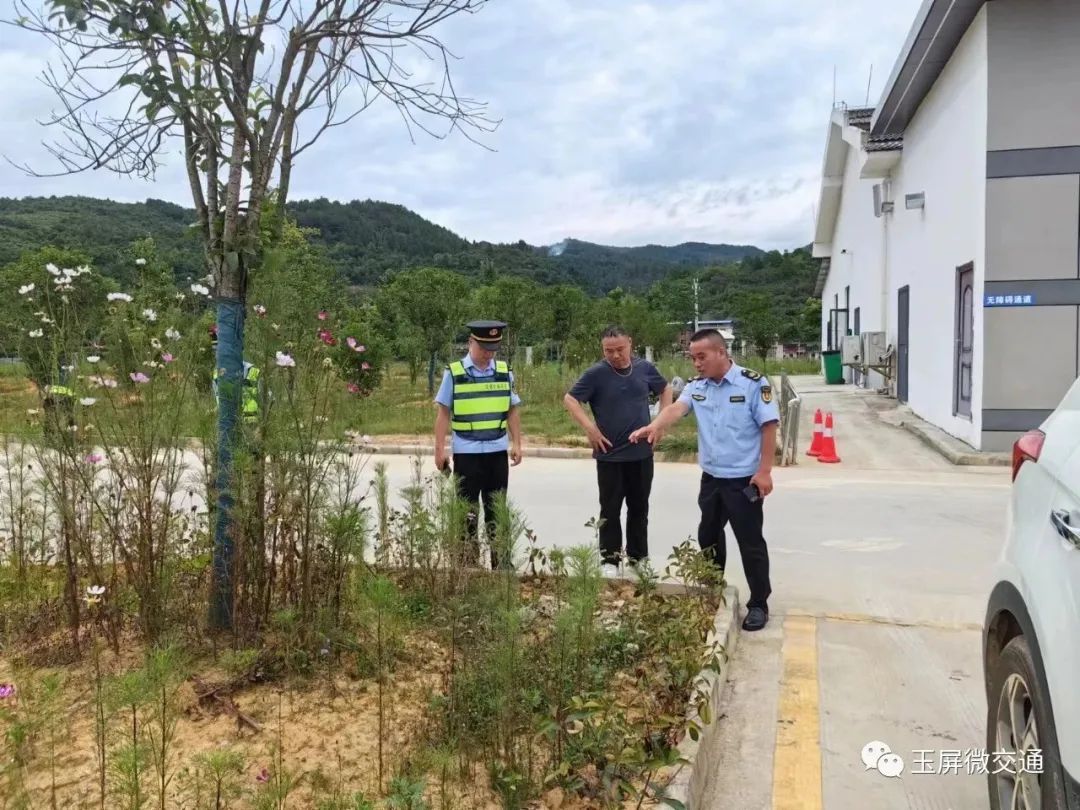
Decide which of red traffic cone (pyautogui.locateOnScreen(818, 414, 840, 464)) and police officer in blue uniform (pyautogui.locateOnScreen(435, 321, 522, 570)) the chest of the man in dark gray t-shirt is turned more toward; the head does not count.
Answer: the police officer in blue uniform

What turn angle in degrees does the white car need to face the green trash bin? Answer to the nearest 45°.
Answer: approximately 135° to its left

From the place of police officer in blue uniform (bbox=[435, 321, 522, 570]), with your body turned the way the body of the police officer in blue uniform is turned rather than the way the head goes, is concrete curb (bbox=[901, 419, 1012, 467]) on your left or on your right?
on your left

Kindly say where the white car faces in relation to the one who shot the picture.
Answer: facing the viewer and to the right of the viewer

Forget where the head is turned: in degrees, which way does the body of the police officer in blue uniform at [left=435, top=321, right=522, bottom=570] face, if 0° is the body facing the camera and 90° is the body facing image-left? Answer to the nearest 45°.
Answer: approximately 0°

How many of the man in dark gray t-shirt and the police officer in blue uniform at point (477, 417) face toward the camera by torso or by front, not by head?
2

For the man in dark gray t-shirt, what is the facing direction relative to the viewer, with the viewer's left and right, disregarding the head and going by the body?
facing the viewer

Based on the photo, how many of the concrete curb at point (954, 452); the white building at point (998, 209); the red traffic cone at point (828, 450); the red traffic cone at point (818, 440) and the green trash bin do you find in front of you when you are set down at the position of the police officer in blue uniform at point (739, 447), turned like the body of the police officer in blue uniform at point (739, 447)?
0

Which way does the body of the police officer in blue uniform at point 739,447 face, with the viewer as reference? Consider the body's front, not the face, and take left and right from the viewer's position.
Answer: facing the viewer and to the left of the viewer

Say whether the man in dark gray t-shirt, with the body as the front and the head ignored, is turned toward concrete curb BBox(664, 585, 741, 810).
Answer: yes

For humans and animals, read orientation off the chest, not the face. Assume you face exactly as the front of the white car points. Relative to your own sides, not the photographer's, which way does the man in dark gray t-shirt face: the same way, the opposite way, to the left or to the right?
the same way

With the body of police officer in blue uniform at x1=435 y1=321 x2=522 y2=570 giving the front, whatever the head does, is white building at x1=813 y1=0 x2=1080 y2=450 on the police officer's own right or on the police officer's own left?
on the police officer's own left

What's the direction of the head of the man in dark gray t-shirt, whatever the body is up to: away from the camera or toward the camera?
toward the camera

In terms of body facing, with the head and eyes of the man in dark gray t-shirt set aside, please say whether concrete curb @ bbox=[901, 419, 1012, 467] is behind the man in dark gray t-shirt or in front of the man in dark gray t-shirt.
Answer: behind

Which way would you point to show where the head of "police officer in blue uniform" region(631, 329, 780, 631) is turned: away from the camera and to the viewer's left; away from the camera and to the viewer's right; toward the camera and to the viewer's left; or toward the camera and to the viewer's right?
toward the camera and to the viewer's left

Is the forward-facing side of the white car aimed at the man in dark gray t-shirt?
no

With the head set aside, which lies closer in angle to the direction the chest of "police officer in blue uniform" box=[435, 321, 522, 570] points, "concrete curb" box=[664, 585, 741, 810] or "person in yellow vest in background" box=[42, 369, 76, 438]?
the concrete curb

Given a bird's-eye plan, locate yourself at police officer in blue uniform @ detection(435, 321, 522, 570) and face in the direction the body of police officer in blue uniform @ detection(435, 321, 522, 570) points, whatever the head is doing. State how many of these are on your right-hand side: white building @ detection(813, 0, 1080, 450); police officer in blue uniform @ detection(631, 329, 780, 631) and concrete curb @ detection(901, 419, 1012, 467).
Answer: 0
